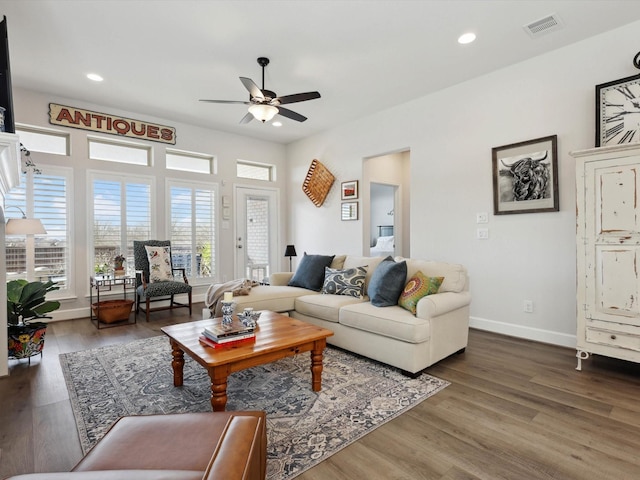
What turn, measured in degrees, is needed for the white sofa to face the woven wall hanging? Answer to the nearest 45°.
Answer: approximately 135° to its right

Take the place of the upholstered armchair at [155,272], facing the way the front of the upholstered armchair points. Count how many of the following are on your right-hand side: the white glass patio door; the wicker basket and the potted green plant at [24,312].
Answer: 2

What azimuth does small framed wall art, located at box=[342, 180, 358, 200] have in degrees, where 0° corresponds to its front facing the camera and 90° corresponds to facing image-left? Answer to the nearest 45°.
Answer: approximately 45°

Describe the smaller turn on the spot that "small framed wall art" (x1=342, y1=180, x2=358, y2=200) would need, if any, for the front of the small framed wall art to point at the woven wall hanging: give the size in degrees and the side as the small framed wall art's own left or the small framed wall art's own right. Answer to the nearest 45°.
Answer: approximately 90° to the small framed wall art's own right

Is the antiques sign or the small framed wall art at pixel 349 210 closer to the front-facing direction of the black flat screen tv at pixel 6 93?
the small framed wall art

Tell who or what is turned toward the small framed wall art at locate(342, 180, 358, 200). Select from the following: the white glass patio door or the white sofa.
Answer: the white glass patio door
